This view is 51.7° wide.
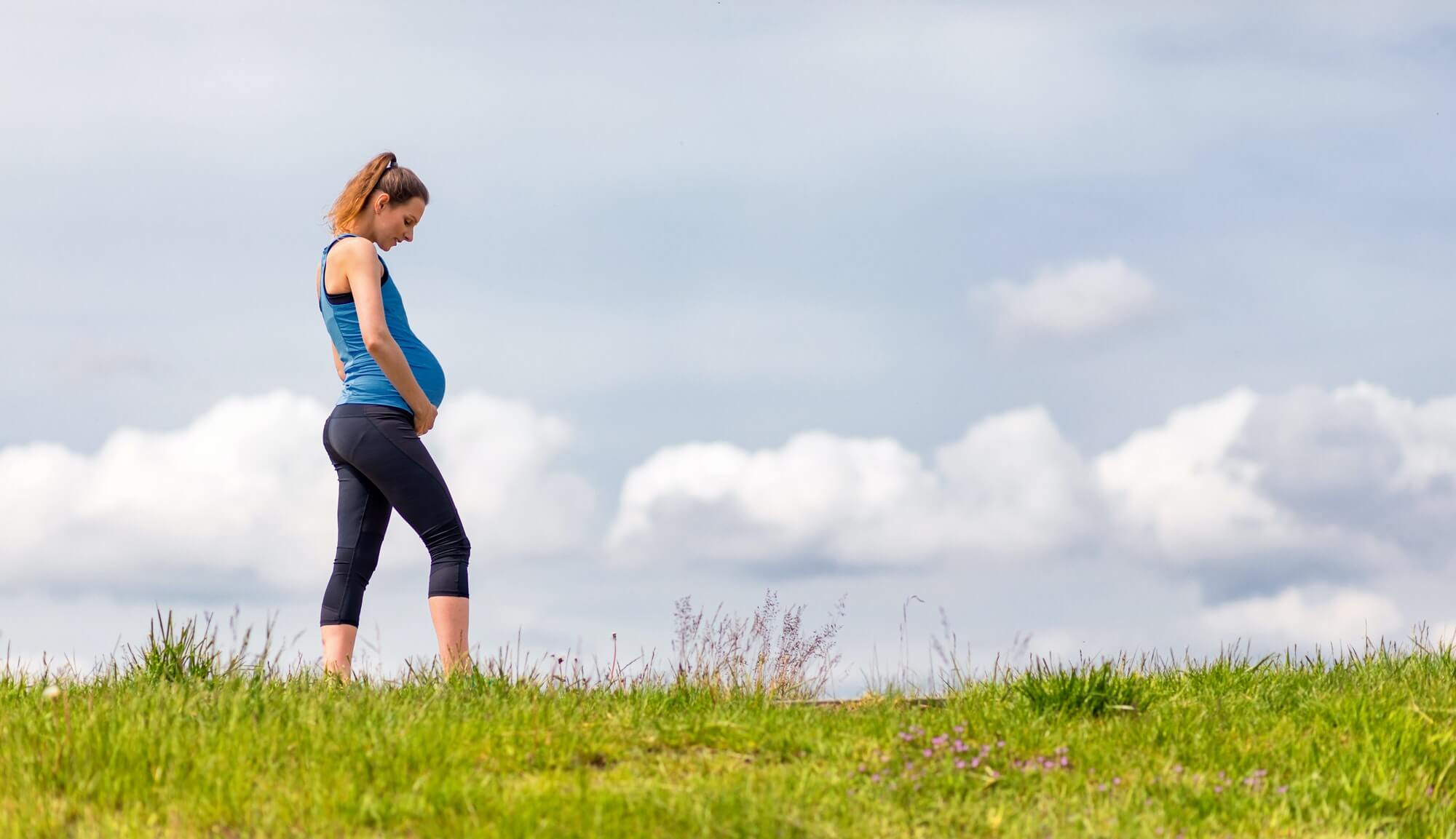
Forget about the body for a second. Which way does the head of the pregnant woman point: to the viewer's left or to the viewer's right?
to the viewer's right

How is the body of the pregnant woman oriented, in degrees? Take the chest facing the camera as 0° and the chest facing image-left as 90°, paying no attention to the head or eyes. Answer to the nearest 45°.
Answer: approximately 270°
